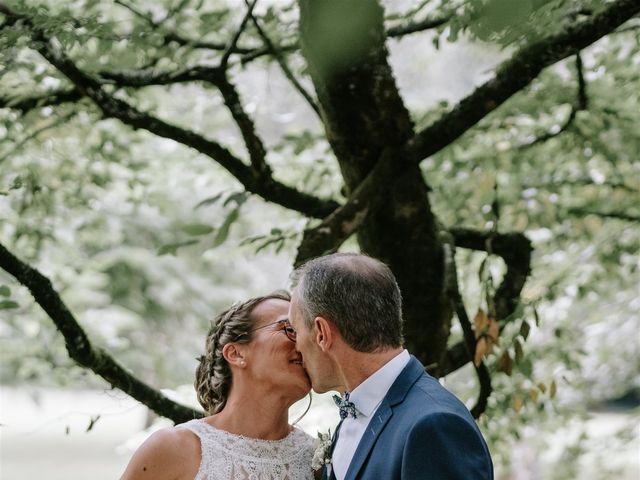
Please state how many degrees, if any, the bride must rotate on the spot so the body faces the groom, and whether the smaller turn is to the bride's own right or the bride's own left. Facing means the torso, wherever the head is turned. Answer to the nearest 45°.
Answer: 0° — they already face them

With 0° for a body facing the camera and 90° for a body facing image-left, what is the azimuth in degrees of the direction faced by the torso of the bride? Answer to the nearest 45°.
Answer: approximately 315°

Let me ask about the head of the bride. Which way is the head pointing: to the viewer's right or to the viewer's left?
to the viewer's right
